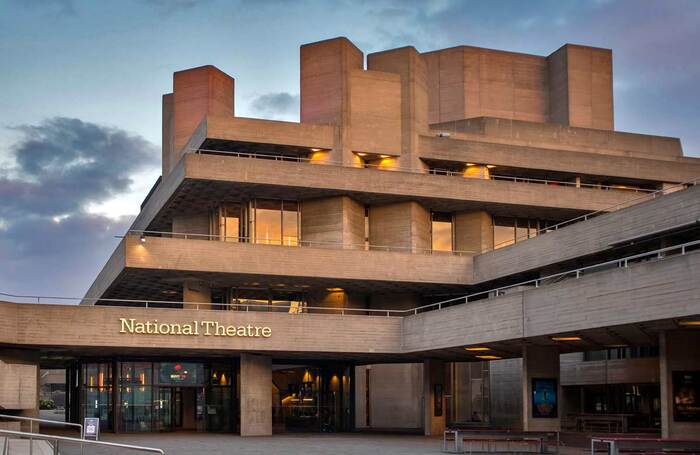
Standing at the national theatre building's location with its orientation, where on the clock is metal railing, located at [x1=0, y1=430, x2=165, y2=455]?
The metal railing is roughly at 12 o'clock from the national theatre building.

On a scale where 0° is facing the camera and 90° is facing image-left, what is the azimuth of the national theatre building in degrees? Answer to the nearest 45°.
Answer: approximately 0°
